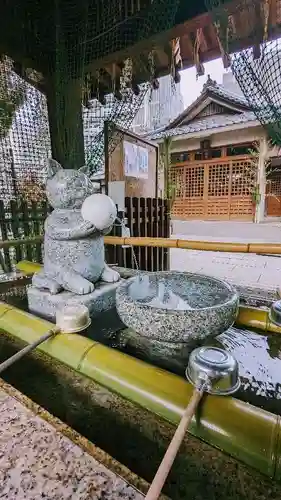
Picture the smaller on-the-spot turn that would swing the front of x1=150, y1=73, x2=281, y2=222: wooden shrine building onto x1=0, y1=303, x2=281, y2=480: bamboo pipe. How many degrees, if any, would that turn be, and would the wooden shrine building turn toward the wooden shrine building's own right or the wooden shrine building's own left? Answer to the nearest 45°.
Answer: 0° — it already faces it

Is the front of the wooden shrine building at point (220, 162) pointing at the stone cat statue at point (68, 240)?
yes

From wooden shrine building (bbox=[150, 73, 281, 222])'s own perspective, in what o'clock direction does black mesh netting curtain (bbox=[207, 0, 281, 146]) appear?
The black mesh netting curtain is roughly at 12 o'clock from the wooden shrine building.

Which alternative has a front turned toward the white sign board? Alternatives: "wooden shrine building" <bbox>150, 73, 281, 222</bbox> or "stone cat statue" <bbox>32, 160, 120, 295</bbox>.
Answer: the wooden shrine building

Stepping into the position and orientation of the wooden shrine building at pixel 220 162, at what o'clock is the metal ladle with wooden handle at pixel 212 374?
The metal ladle with wooden handle is roughly at 12 o'clock from the wooden shrine building.

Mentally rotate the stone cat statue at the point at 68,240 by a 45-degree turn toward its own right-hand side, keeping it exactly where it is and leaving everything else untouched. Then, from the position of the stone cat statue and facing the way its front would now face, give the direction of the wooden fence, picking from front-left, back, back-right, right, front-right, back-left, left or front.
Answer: back

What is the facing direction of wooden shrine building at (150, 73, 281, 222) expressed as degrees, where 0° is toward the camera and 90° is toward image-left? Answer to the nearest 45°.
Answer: approximately 0°

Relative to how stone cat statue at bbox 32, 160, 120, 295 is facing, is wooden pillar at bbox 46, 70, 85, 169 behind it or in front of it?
behind
